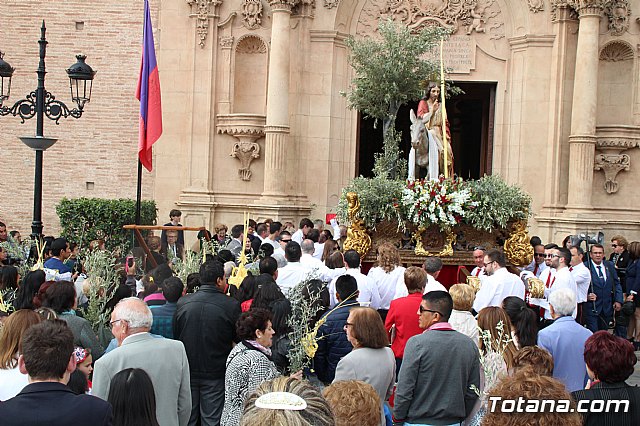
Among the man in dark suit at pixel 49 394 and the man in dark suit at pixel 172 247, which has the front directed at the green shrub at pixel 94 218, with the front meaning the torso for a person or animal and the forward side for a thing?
the man in dark suit at pixel 49 394

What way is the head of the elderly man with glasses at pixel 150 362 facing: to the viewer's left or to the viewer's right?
to the viewer's left

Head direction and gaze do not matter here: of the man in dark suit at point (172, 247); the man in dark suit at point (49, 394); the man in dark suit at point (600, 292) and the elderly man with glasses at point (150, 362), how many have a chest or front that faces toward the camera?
2

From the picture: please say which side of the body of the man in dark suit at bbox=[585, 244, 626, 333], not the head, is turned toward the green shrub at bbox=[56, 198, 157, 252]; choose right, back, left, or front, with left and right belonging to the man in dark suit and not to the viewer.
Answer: right

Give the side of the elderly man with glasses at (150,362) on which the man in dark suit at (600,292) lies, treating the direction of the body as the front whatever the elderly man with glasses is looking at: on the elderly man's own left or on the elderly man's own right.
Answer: on the elderly man's own right

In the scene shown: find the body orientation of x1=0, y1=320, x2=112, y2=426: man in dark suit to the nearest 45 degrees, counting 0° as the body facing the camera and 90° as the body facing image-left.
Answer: approximately 180°

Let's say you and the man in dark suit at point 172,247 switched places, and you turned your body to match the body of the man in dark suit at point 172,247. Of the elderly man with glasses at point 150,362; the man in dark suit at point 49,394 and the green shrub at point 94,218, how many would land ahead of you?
2

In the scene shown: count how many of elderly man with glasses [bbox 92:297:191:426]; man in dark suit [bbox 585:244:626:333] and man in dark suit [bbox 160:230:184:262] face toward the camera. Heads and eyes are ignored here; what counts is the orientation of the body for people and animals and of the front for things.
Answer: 2

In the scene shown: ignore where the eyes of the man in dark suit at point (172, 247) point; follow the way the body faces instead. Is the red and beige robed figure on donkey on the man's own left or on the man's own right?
on the man's own left

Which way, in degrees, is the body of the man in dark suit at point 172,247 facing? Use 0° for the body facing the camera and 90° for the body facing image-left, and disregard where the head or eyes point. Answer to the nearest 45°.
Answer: approximately 0°

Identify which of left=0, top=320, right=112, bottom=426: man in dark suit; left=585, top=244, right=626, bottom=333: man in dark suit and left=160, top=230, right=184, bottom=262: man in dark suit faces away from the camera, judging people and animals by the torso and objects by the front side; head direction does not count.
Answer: left=0, top=320, right=112, bottom=426: man in dark suit

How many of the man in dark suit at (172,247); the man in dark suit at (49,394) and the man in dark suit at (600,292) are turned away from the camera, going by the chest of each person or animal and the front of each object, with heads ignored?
1

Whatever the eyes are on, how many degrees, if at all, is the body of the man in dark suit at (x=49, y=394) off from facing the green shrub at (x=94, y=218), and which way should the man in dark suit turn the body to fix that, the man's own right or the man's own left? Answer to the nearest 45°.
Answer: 0° — they already face it

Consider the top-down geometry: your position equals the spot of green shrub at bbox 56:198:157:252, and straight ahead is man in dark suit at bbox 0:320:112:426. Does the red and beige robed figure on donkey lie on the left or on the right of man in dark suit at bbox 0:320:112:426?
left

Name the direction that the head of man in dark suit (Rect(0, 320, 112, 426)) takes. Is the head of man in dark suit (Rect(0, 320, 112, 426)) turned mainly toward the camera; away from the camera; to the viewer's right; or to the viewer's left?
away from the camera

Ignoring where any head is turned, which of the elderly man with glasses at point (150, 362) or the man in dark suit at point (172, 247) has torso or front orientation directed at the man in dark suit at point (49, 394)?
the man in dark suit at point (172, 247)
